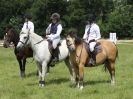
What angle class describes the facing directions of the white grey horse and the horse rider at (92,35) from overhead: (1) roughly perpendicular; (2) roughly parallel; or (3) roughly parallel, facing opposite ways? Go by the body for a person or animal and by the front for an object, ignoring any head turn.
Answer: roughly parallel

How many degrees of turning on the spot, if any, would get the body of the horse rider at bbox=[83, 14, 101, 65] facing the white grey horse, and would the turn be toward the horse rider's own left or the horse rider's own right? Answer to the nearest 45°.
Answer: approximately 45° to the horse rider's own right

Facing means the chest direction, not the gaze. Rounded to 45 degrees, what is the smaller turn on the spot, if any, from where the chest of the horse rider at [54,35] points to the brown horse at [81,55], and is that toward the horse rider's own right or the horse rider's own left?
approximately 90° to the horse rider's own left

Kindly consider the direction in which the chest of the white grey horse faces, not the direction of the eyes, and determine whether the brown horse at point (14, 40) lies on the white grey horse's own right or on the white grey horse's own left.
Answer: on the white grey horse's own right

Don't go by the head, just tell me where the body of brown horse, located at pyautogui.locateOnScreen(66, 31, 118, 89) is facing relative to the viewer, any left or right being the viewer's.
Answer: facing the viewer and to the left of the viewer

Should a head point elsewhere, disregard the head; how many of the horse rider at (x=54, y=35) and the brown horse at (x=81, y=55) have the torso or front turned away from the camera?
0

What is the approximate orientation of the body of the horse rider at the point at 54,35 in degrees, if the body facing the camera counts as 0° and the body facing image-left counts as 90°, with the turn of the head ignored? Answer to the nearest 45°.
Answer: approximately 45°
